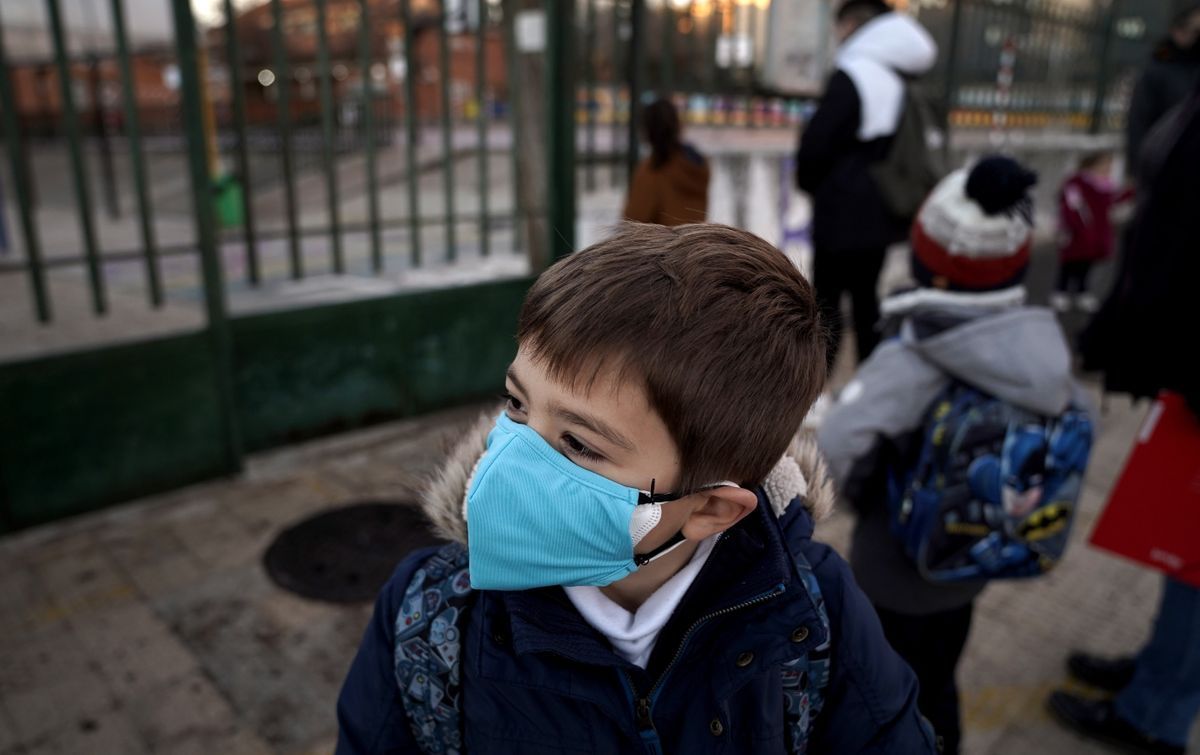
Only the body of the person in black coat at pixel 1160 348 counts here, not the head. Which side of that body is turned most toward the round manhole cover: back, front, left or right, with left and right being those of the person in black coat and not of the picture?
front

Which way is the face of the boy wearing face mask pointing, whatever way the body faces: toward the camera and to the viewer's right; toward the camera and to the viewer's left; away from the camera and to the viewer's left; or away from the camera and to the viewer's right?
toward the camera and to the viewer's left

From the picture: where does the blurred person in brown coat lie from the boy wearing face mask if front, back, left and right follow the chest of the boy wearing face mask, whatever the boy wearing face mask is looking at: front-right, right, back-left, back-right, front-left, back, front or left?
back

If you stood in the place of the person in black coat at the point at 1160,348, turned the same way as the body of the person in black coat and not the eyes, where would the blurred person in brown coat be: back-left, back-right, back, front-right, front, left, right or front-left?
front-right

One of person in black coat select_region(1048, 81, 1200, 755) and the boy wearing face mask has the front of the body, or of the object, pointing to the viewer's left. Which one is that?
the person in black coat

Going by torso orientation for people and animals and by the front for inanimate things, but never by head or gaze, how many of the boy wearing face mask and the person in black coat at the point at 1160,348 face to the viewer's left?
1

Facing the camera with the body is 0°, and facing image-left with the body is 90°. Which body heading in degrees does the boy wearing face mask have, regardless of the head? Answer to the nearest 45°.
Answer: approximately 0°

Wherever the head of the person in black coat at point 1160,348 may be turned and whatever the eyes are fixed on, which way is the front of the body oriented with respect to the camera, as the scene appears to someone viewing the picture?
to the viewer's left
